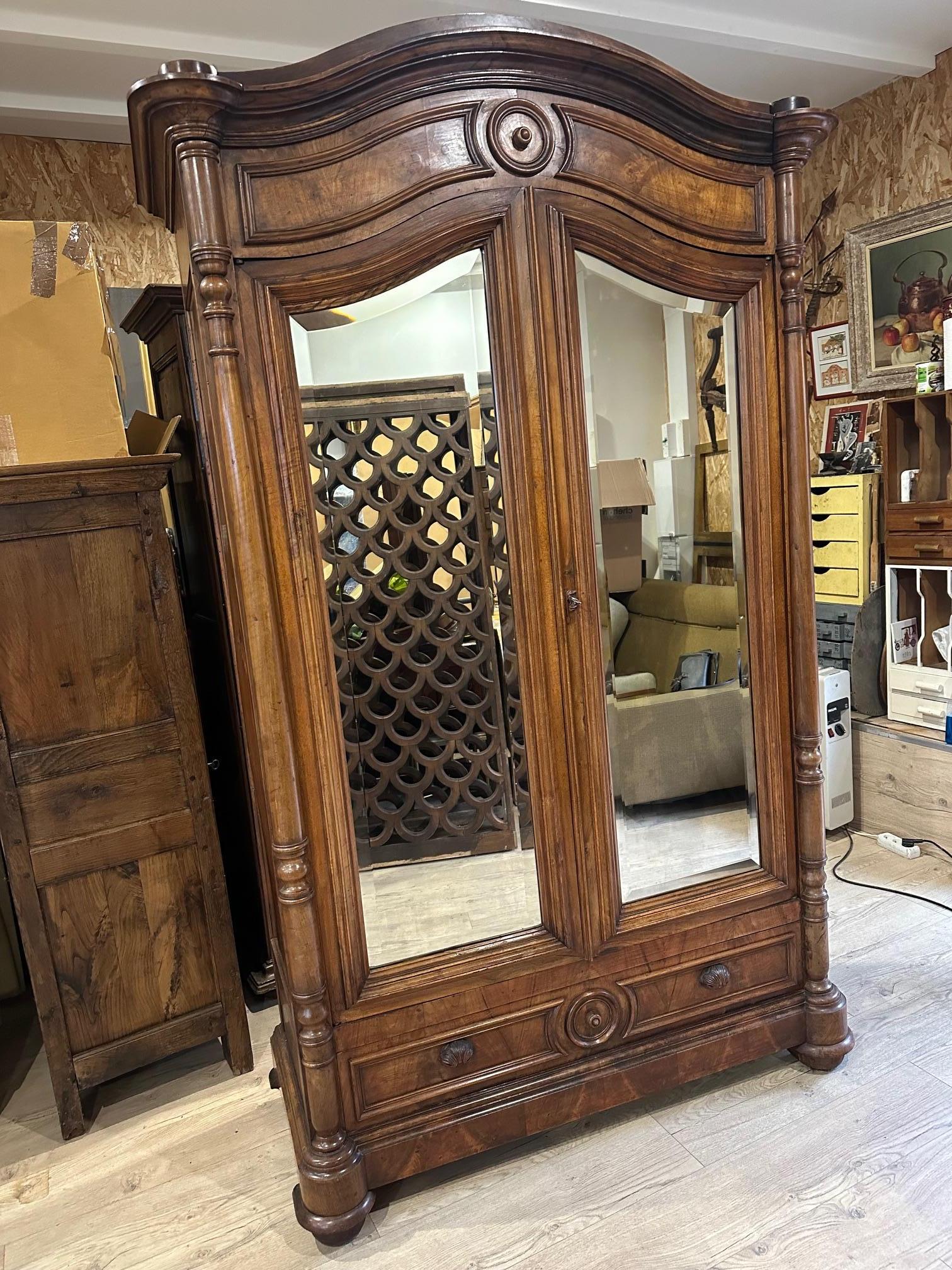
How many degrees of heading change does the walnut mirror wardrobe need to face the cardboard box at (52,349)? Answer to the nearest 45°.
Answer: approximately 135° to its right

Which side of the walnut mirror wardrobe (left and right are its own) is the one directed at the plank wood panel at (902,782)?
left

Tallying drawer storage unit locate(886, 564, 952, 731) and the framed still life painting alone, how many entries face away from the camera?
0

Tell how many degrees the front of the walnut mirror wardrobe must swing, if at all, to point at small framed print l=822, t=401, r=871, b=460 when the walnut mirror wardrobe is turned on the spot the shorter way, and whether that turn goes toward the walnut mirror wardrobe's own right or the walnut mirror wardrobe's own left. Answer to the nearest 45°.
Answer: approximately 90° to the walnut mirror wardrobe's own left

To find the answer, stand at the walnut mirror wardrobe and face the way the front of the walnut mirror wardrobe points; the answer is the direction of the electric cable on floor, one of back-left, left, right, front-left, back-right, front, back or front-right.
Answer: left

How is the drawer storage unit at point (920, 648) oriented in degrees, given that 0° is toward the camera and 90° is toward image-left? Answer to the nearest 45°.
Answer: approximately 45°

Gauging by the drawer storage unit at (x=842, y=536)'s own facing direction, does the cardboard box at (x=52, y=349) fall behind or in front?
in front
